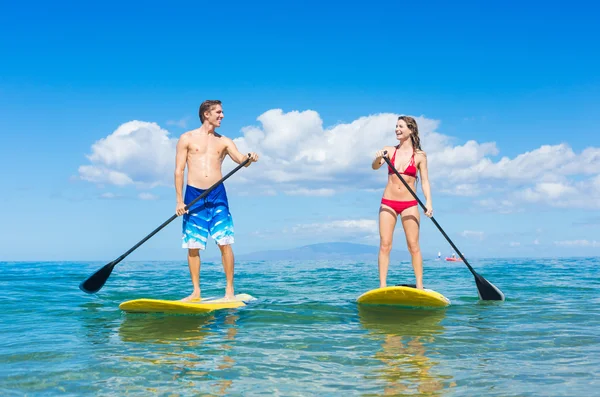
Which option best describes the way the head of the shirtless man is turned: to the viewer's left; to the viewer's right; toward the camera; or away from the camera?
to the viewer's right

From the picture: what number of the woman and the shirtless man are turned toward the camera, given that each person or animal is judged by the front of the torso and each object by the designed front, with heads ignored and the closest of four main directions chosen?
2

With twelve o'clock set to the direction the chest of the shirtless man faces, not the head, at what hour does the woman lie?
The woman is roughly at 9 o'clock from the shirtless man.

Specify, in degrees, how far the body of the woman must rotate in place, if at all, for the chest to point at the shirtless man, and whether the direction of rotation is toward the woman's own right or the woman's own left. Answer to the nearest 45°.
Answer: approximately 90° to the woman's own right

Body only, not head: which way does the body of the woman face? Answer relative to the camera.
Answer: toward the camera

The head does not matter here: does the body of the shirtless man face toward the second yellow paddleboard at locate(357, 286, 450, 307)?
no

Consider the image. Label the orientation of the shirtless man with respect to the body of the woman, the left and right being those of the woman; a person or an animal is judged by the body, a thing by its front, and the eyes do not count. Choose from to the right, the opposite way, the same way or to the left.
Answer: the same way

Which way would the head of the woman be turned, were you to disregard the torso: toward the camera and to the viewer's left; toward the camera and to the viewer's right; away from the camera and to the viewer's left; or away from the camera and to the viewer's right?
toward the camera and to the viewer's left

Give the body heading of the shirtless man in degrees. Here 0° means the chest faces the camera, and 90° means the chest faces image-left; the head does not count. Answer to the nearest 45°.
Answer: approximately 0°

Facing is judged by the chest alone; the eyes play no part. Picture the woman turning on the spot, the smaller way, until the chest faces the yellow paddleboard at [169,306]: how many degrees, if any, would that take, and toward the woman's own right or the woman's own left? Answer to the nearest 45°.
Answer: approximately 90° to the woman's own right
